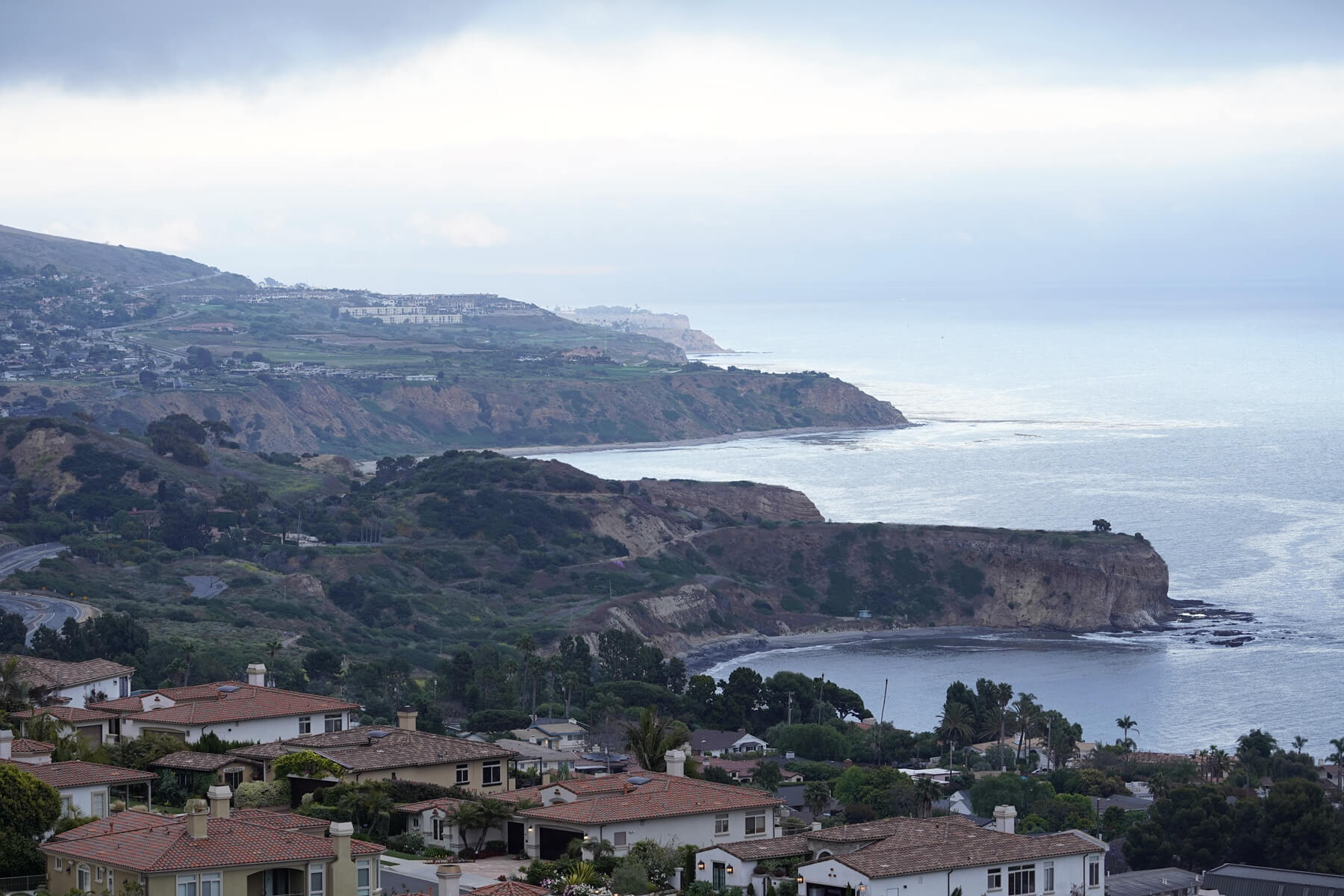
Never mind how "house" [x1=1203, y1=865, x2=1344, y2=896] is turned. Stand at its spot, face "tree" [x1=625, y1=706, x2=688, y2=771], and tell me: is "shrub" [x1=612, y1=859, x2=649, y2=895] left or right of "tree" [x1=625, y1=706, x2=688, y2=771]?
left

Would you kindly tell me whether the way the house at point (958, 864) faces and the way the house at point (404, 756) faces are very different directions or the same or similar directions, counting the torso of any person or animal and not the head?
same or similar directions

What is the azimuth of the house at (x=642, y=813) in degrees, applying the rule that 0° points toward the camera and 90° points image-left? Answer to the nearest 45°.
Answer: approximately 45°

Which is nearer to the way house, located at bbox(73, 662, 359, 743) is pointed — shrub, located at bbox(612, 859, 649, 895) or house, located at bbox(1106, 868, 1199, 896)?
the shrub

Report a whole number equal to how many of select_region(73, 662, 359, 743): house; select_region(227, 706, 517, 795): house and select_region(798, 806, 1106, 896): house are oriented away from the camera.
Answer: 0

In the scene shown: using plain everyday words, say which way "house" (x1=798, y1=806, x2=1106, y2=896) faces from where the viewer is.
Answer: facing the viewer and to the left of the viewer

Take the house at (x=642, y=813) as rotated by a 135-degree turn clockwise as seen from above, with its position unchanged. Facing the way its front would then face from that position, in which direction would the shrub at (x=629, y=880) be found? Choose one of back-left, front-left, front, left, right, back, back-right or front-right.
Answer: back

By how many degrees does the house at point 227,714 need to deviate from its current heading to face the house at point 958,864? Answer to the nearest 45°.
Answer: approximately 90° to its left

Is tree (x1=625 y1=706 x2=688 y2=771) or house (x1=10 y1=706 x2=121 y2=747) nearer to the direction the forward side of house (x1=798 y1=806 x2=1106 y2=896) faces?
the house

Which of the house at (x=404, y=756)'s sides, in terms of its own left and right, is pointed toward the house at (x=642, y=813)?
left
